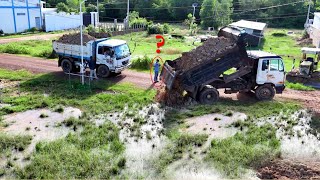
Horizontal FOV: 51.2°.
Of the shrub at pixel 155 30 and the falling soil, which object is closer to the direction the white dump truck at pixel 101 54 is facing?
the falling soil

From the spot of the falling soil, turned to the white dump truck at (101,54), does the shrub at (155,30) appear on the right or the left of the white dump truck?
right

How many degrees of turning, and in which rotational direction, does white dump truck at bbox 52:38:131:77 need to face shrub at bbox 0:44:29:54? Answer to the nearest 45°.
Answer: approximately 180°

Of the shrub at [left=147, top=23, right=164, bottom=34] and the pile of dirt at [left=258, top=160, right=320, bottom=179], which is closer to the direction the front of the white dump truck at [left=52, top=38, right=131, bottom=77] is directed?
the pile of dirt

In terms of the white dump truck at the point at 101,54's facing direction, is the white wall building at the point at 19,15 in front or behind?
behind

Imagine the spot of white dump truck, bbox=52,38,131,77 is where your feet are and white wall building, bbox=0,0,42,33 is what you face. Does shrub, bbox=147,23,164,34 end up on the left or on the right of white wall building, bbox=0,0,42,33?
right

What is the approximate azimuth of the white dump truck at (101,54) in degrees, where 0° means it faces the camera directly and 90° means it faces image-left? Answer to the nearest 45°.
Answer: approximately 315°

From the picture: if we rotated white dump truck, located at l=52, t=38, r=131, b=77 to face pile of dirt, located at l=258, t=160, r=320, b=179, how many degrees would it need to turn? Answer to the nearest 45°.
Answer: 0° — it already faces it
